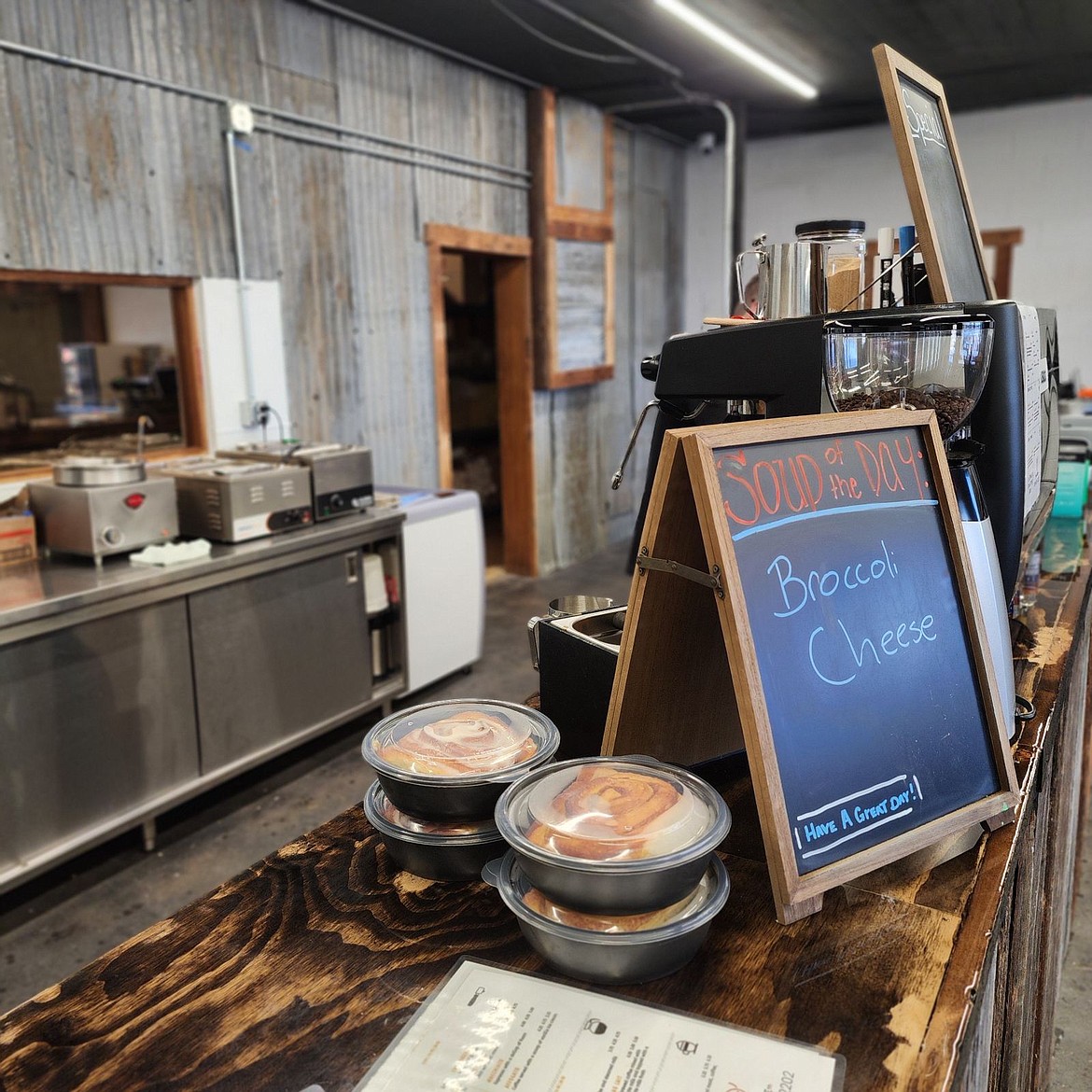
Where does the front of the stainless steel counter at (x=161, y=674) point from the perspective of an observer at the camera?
facing the viewer and to the right of the viewer

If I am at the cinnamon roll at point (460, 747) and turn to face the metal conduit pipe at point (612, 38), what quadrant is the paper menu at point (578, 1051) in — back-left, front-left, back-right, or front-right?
back-right

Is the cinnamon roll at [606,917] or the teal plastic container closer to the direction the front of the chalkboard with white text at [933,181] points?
the cinnamon roll

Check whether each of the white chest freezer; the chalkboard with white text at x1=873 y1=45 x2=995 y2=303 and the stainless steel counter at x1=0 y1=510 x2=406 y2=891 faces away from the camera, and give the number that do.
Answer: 0

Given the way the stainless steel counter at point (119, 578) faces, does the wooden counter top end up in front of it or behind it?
in front

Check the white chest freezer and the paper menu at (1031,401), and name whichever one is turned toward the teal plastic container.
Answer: the white chest freezer

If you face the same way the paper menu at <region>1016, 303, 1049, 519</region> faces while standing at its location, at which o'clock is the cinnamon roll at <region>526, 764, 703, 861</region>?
The cinnamon roll is roughly at 2 o'clock from the paper menu.

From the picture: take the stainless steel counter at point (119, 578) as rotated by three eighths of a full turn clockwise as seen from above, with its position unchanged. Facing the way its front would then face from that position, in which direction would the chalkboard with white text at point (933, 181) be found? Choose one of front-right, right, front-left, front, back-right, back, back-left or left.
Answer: back-left

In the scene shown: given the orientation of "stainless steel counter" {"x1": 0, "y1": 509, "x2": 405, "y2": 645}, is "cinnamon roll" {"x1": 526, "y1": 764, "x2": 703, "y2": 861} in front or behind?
in front

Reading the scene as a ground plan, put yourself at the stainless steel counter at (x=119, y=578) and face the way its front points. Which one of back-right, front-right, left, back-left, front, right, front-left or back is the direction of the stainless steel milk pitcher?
front
